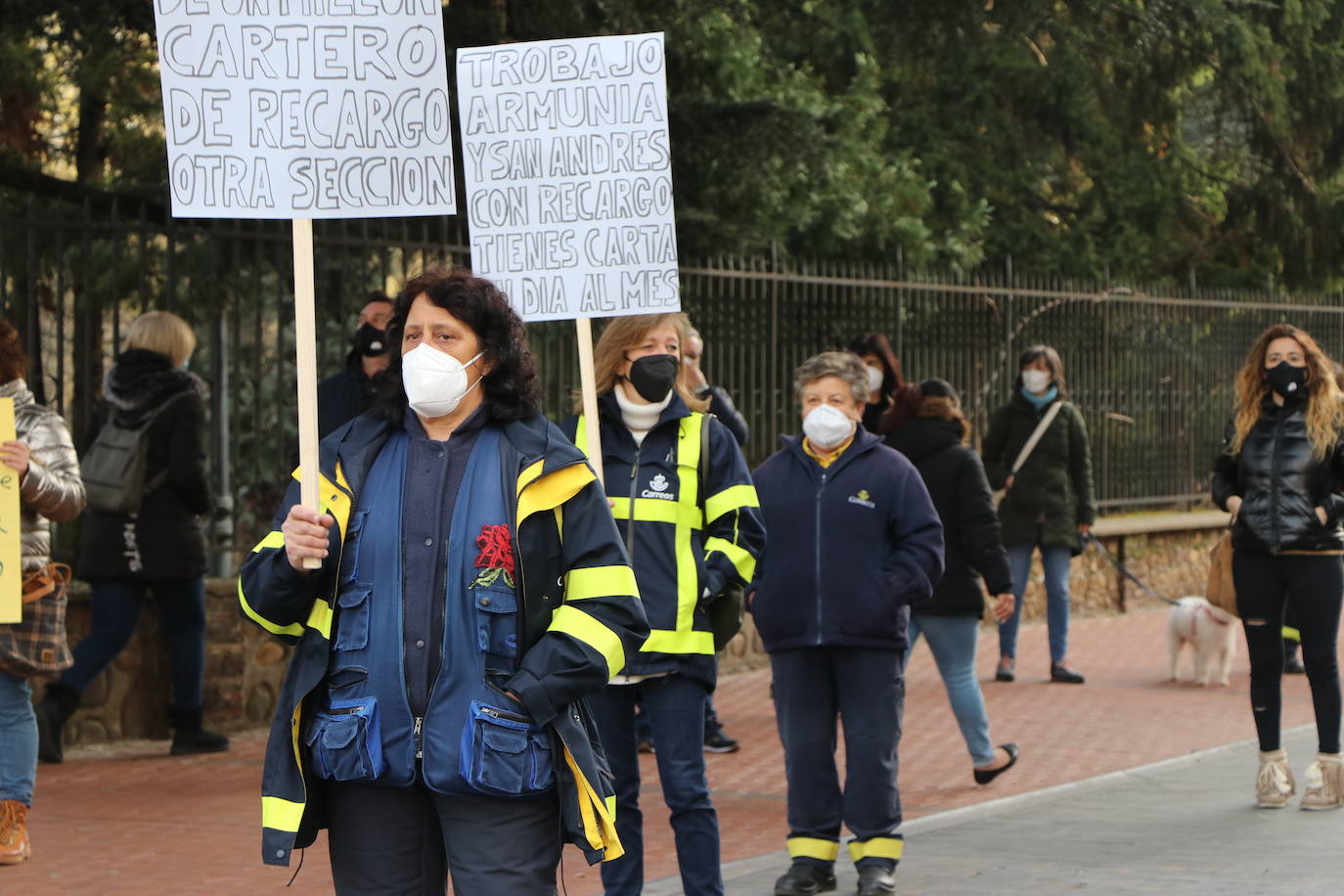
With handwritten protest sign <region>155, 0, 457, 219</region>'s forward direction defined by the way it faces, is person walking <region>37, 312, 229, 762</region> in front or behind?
behind

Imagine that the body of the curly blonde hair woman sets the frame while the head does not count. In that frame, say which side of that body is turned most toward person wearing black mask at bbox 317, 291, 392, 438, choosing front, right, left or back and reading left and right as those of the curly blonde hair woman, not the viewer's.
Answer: right

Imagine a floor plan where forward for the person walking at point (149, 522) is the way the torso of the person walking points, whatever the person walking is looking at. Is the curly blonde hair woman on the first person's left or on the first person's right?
on the first person's right

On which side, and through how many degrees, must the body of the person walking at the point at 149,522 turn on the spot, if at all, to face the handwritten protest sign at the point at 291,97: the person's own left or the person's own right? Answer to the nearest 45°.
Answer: approximately 135° to the person's own right

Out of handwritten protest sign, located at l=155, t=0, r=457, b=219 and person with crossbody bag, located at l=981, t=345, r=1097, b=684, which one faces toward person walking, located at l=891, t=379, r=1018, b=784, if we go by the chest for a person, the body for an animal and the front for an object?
person with crossbody bag, located at l=981, t=345, r=1097, b=684

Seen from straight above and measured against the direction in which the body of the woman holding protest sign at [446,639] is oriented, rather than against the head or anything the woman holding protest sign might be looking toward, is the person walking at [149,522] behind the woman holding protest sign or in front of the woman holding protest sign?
behind

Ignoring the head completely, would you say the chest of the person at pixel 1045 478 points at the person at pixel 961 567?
yes

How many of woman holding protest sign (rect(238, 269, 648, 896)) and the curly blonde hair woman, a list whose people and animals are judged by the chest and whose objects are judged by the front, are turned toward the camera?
2

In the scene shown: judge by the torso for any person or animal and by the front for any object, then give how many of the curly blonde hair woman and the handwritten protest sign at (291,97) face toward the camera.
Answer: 2
